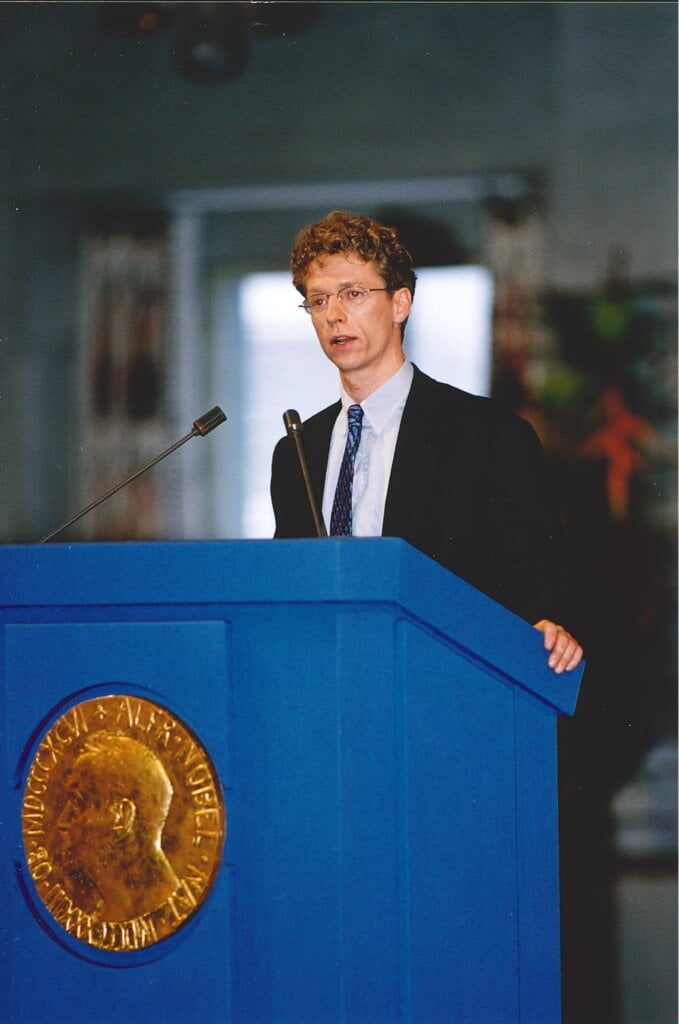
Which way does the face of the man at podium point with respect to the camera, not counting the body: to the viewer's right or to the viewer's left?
to the viewer's left

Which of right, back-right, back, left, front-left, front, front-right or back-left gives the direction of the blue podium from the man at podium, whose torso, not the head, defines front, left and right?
front-left

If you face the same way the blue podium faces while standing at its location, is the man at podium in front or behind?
behind

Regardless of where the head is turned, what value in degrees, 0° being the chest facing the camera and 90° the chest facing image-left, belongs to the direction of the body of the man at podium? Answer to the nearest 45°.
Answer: approximately 45°

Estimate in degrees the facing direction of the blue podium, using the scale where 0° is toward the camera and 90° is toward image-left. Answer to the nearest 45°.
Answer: approximately 45°
